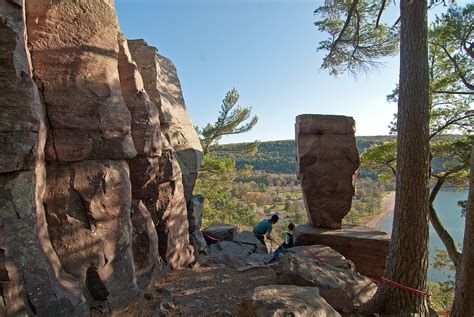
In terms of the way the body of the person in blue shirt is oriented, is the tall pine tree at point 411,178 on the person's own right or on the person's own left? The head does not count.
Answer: on the person's own right

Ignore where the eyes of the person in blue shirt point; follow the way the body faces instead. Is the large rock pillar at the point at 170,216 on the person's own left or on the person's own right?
on the person's own right
